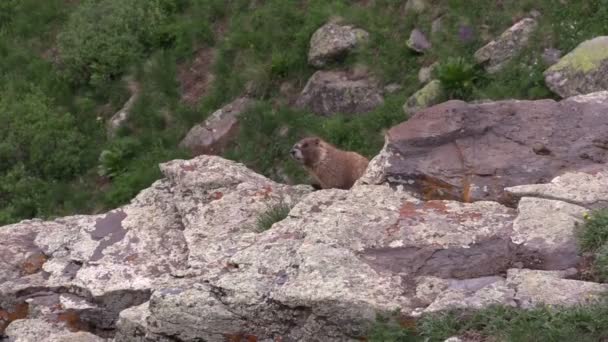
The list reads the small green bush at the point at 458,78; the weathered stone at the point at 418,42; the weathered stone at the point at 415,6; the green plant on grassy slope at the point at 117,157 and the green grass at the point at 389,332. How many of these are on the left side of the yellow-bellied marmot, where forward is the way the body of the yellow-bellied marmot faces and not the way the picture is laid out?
1

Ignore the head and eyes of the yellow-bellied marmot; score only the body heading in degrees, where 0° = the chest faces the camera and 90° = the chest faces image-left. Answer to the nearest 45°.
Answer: approximately 90°

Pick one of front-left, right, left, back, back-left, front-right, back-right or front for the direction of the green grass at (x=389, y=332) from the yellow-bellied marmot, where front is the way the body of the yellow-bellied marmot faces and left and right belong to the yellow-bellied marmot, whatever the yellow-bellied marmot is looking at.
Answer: left

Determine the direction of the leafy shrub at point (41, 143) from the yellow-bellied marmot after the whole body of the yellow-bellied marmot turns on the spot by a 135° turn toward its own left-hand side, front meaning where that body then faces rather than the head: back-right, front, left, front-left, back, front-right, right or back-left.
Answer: back

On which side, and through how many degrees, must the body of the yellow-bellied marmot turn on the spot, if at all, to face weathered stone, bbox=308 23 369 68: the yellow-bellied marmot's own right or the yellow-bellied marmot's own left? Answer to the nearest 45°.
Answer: approximately 90° to the yellow-bellied marmot's own right

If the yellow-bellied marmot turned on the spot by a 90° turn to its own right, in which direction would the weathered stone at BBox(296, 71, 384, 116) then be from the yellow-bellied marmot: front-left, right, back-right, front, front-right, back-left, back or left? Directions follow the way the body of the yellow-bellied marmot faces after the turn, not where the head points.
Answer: front

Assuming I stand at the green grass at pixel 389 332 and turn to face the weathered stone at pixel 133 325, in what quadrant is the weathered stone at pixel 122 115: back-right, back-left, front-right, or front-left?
front-right

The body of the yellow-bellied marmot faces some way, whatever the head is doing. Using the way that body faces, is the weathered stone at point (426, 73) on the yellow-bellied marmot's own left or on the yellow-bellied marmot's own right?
on the yellow-bellied marmot's own right

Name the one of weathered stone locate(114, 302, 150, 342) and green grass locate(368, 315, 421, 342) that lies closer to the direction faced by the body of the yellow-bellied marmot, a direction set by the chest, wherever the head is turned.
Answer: the weathered stone

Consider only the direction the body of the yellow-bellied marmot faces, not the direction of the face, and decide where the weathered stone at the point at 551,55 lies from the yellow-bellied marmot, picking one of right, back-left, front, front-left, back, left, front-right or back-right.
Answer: back-right

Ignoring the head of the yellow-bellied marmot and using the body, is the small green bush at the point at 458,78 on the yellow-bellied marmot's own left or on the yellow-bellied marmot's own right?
on the yellow-bellied marmot's own right

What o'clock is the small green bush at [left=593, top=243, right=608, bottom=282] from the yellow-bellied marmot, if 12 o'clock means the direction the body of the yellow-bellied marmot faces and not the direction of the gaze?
The small green bush is roughly at 8 o'clock from the yellow-bellied marmot.

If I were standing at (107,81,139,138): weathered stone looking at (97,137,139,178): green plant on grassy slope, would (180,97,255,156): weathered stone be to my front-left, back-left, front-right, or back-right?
front-left

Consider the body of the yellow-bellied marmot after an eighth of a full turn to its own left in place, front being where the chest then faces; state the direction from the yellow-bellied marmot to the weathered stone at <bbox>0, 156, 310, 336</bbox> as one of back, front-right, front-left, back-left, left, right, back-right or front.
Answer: front

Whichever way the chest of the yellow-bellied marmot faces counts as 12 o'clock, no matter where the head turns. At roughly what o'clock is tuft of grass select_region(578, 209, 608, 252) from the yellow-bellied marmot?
The tuft of grass is roughly at 8 o'clock from the yellow-bellied marmot.
